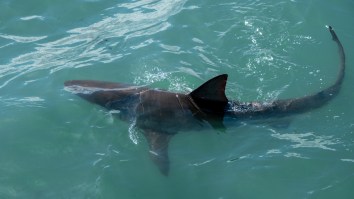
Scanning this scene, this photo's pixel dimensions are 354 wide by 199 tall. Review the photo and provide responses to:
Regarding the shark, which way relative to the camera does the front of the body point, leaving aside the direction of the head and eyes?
to the viewer's left

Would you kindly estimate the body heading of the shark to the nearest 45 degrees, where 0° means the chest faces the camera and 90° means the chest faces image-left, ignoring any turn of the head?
approximately 90°
